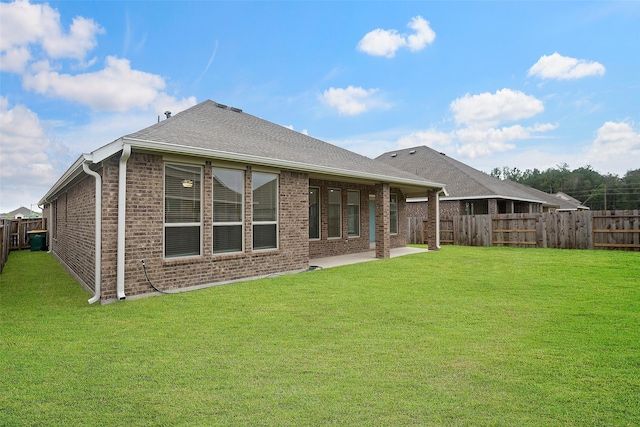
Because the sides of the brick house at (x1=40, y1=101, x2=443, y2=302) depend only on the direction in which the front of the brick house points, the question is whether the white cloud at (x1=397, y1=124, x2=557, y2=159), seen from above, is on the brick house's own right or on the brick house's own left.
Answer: on the brick house's own right

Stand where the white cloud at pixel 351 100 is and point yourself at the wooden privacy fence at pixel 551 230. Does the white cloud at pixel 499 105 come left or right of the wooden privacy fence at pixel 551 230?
left

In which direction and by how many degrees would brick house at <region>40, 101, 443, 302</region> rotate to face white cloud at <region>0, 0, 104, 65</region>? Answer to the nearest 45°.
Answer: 0° — it already faces it

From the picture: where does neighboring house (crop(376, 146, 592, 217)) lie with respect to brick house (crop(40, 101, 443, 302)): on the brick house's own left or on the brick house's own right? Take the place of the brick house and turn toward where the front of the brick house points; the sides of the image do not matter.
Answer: on the brick house's own right

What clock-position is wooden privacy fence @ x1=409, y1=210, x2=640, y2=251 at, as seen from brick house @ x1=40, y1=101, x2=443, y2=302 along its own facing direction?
The wooden privacy fence is roughly at 4 o'clock from the brick house.

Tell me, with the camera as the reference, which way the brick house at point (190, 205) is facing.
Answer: facing away from the viewer and to the left of the viewer
